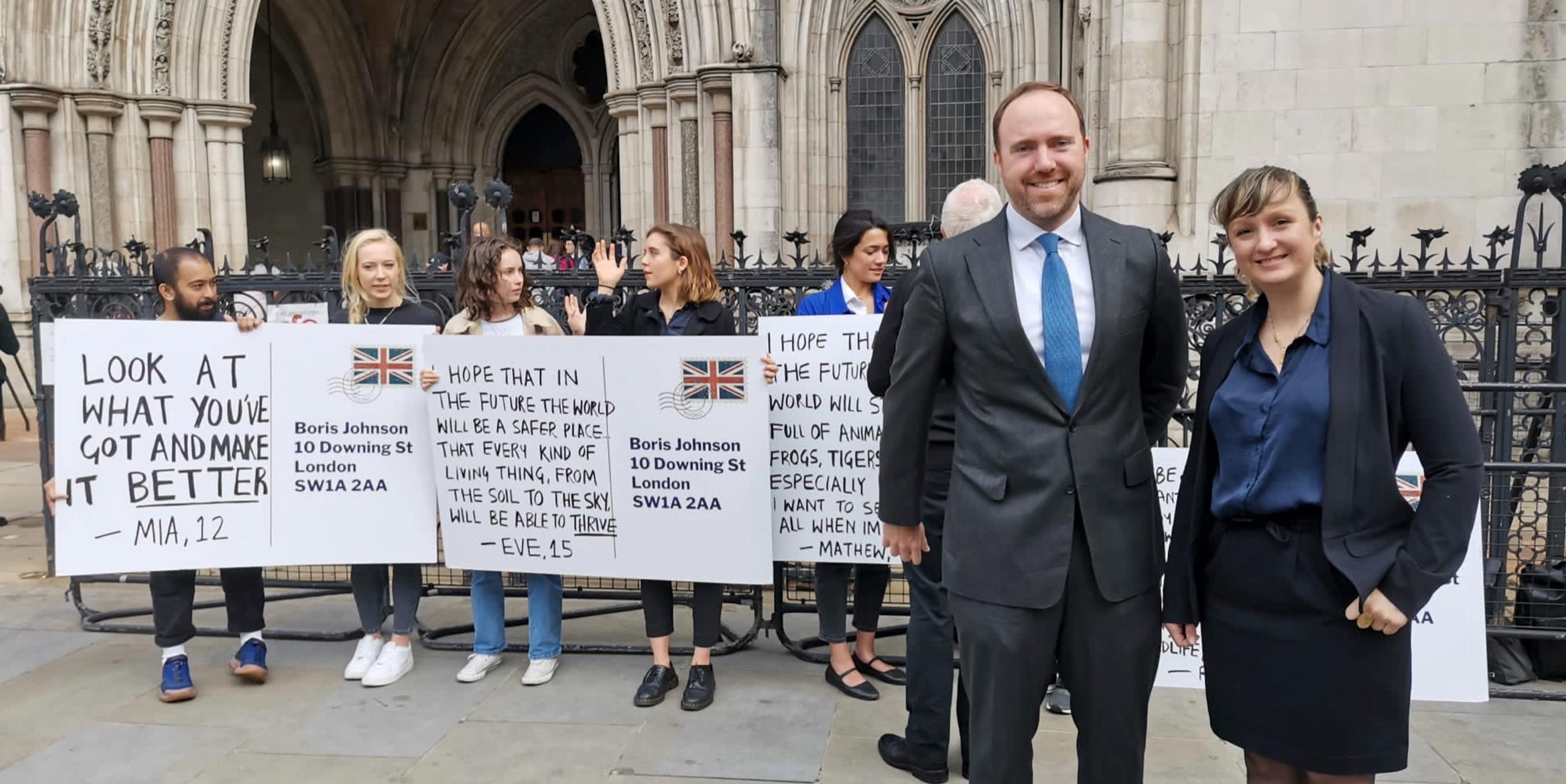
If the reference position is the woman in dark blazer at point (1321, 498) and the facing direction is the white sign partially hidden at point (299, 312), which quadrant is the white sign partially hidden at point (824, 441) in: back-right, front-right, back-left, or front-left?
front-right

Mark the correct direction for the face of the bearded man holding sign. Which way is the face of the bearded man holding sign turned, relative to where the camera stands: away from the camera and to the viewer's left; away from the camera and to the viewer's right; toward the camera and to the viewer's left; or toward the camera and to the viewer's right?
toward the camera and to the viewer's right

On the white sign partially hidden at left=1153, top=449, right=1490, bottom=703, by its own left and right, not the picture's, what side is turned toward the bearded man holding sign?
right

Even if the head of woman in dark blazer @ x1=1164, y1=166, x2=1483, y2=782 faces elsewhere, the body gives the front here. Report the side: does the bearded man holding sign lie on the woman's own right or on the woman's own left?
on the woman's own right

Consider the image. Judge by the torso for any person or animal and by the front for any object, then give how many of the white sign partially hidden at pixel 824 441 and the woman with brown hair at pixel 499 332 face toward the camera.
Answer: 2

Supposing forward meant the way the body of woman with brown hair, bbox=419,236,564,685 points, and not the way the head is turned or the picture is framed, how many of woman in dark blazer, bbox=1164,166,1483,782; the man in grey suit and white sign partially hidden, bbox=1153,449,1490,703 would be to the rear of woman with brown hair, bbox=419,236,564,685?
0

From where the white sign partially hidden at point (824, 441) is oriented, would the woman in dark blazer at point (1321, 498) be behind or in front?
in front

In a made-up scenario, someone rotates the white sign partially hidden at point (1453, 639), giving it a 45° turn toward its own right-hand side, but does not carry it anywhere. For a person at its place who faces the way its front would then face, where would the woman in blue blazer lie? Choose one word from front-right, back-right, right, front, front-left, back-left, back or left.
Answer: front-right

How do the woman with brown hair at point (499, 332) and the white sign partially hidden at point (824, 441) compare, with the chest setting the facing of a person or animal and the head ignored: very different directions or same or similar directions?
same or similar directions

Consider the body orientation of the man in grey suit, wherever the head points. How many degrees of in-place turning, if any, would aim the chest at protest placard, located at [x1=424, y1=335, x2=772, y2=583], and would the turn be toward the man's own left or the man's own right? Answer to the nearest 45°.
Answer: approximately 135° to the man's own right

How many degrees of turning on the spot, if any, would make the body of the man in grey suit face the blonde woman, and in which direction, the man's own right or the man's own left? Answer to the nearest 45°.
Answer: approximately 135° to the man's own right

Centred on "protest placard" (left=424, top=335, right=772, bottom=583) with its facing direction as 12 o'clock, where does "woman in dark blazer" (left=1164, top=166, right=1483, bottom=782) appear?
The woman in dark blazer is roughly at 11 o'clock from the protest placard.

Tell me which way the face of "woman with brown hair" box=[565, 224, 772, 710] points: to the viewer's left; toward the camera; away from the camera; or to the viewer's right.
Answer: to the viewer's left

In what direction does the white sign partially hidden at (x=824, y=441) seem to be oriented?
toward the camera

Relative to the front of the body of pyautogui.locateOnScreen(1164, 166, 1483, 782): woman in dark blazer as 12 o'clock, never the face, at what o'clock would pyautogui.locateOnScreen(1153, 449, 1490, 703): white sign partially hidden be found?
The white sign partially hidden is roughly at 5 o'clock from the woman in dark blazer.

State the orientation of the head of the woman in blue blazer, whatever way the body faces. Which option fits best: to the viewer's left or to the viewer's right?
to the viewer's right

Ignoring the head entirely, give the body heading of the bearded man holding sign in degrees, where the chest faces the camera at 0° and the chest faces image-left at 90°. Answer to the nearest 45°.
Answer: approximately 0°

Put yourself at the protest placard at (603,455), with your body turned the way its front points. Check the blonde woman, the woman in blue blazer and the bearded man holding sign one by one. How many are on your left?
1

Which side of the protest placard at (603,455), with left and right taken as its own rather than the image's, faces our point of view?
front
